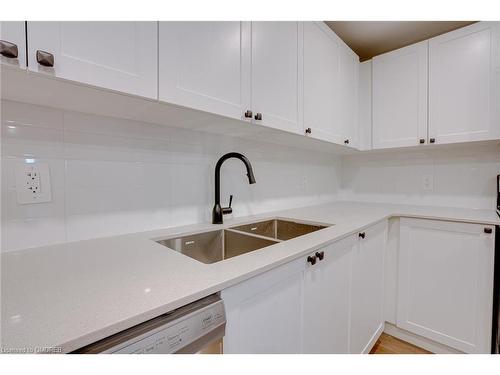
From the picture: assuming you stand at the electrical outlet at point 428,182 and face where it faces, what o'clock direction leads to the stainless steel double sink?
The stainless steel double sink is roughly at 1 o'clock from the electrical outlet.

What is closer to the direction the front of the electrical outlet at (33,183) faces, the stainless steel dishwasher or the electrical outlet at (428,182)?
the stainless steel dishwasher

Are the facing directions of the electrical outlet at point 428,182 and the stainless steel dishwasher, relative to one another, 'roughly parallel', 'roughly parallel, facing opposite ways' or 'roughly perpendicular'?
roughly perpendicular

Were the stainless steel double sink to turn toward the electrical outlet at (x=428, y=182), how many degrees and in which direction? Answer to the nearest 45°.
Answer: approximately 90° to its left

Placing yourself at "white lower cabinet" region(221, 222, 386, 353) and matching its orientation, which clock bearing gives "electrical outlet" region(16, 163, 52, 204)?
The electrical outlet is roughly at 4 o'clock from the white lower cabinet.

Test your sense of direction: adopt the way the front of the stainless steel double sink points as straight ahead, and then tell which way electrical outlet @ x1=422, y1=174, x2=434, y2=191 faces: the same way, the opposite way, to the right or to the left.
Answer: to the right

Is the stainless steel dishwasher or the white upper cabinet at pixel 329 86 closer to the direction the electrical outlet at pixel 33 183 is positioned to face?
the stainless steel dishwasher

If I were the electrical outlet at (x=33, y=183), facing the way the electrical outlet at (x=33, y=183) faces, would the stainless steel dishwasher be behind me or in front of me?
in front

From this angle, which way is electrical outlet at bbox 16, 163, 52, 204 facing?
toward the camera

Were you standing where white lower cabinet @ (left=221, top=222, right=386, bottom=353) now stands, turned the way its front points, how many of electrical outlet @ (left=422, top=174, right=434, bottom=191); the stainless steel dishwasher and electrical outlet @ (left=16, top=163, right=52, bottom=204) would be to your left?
1

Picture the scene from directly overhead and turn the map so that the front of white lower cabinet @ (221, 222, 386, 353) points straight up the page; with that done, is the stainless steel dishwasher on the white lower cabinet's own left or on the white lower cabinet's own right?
on the white lower cabinet's own right

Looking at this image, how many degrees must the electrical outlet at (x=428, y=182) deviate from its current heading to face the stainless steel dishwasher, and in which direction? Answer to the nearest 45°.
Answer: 0° — it already faces it

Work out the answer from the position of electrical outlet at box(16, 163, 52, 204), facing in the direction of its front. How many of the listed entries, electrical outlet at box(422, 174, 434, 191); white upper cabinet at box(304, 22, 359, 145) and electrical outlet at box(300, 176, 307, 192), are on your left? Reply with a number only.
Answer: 3

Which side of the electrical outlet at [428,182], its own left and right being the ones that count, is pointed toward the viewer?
front
